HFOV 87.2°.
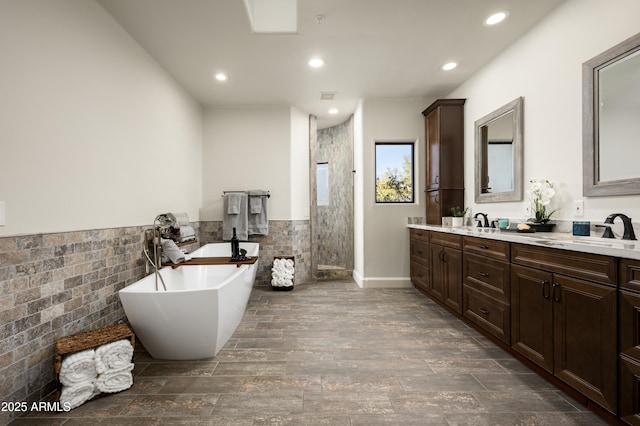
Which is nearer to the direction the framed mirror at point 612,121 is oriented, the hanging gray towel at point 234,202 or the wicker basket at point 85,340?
the wicker basket

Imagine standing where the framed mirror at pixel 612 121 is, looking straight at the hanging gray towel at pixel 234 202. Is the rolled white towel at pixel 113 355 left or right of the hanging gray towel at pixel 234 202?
left

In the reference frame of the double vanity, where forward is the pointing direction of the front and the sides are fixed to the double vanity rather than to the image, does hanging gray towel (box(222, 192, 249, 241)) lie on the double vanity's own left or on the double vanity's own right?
on the double vanity's own right

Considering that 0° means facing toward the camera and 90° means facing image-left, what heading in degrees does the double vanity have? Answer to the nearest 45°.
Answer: approximately 45°

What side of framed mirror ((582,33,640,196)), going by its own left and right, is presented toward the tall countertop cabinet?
right

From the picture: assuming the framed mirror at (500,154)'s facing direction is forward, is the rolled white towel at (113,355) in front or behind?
in front

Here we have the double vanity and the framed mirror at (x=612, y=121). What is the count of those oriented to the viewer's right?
0

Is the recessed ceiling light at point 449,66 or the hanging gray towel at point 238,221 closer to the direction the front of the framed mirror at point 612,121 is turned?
the hanging gray towel

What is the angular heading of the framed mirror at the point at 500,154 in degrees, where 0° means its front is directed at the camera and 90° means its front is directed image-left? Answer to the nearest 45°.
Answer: approximately 45°

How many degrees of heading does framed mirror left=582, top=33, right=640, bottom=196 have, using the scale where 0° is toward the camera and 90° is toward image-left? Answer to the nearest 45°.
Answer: approximately 45°

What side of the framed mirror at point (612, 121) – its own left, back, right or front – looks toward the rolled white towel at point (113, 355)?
front
